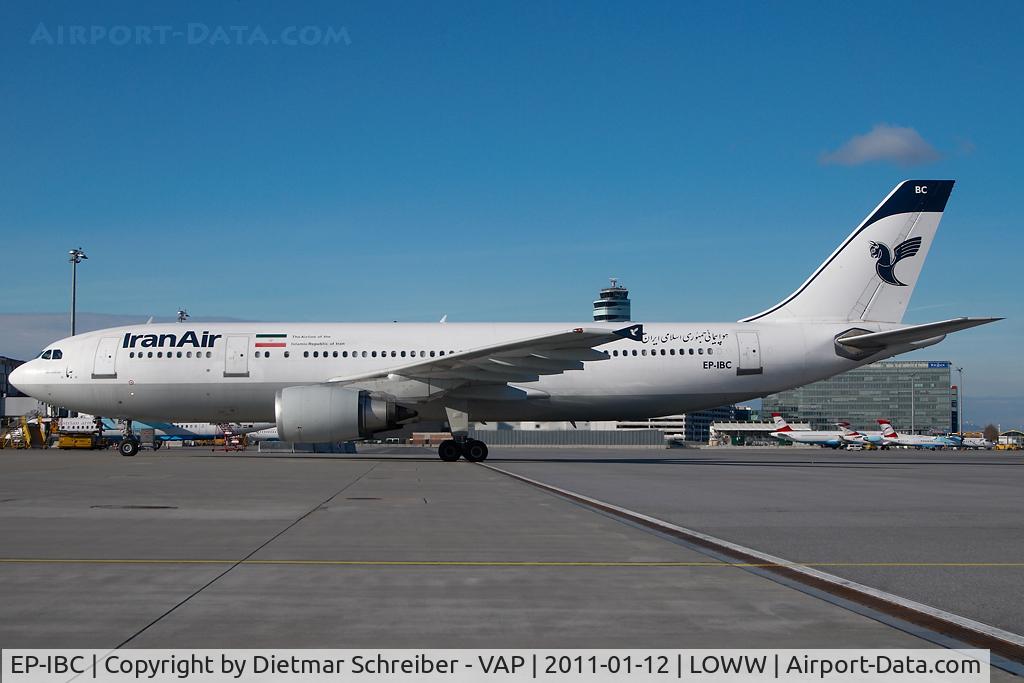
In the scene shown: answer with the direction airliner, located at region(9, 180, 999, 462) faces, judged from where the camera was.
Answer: facing to the left of the viewer
